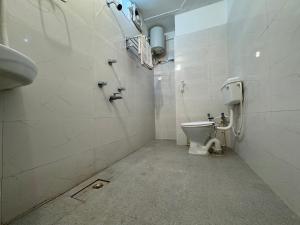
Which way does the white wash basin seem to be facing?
to the viewer's right

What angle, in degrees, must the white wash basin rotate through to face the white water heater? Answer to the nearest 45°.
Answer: approximately 45° to its left

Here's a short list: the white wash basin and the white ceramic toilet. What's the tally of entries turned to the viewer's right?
1

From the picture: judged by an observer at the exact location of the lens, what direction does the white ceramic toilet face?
facing to the left of the viewer

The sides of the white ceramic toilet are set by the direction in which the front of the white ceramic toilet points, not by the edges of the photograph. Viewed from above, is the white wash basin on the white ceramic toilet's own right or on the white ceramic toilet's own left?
on the white ceramic toilet's own left

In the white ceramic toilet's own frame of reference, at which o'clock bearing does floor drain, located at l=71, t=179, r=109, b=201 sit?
The floor drain is roughly at 10 o'clock from the white ceramic toilet.

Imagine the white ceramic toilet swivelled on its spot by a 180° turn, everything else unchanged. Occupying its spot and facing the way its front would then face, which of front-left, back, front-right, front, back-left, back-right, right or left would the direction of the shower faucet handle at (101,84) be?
back-right
